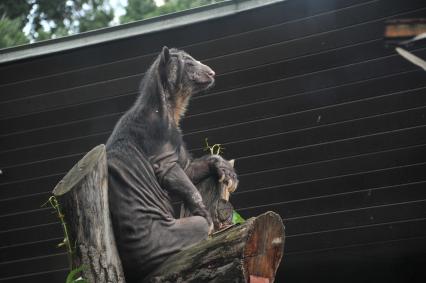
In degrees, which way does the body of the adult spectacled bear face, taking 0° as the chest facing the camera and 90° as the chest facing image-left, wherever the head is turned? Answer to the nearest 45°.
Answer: approximately 270°

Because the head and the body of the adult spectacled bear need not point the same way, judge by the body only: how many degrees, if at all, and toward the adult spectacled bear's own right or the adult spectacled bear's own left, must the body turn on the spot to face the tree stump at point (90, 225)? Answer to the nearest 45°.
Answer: approximately 135° to the adult spectacled bear's own right
